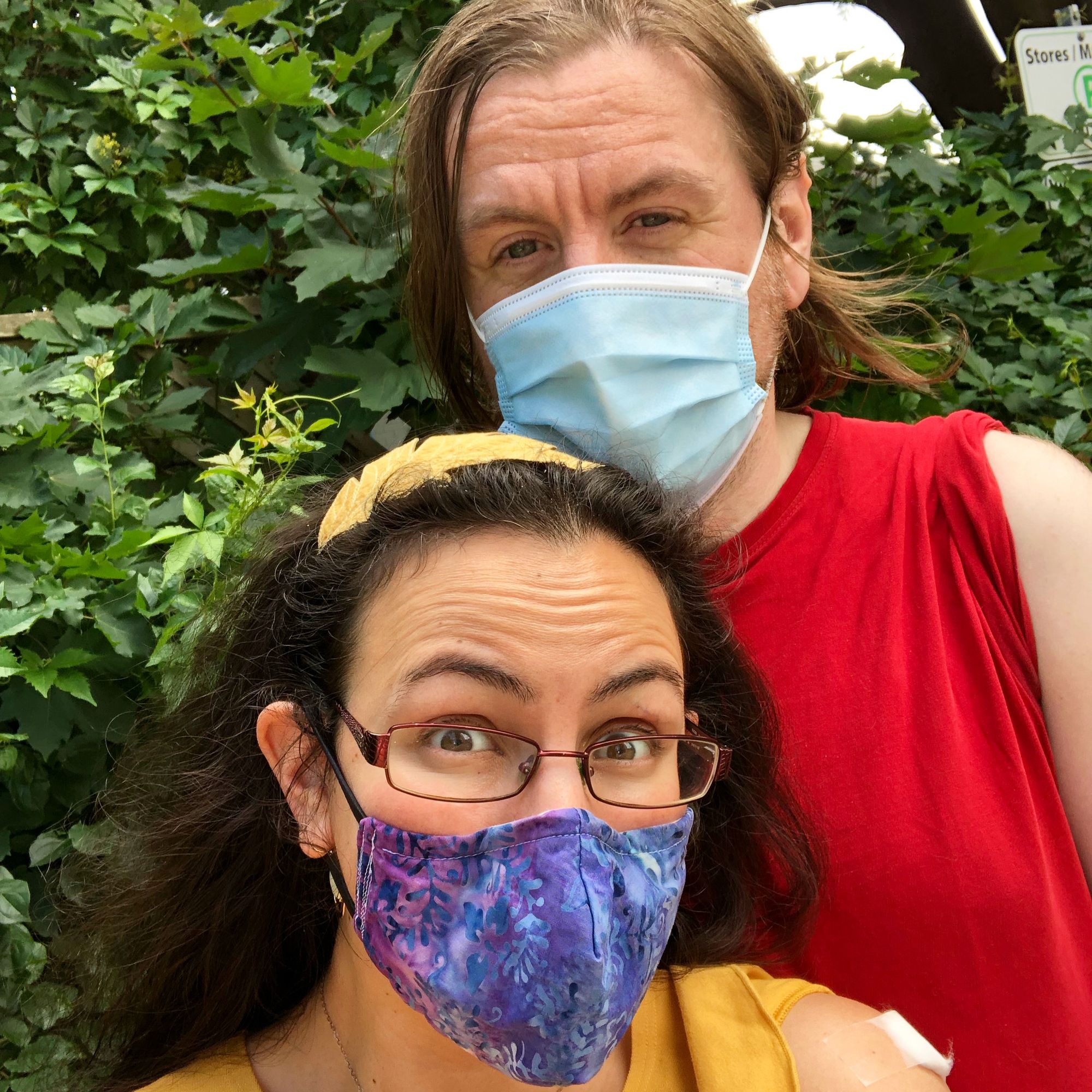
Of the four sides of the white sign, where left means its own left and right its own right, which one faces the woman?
front

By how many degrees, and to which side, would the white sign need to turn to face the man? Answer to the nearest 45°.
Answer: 0° — it already faces them

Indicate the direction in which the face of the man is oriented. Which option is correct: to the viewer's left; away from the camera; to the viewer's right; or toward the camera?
toward the camera

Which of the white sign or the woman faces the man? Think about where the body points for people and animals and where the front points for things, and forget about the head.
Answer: the white sign

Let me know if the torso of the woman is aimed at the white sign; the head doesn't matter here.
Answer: no

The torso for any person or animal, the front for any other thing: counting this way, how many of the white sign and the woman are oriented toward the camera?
2

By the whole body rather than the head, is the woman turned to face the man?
no

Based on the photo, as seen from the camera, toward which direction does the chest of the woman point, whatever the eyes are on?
toward the camera

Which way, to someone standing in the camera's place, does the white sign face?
facing the viewer

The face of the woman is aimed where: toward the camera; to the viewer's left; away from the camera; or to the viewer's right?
toward the camera
